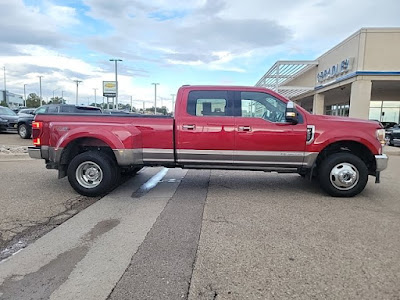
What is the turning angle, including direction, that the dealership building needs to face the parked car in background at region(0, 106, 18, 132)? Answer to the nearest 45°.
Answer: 0° — it already faces it

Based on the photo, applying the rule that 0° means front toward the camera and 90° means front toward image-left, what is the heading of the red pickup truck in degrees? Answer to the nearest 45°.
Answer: approximately 270°

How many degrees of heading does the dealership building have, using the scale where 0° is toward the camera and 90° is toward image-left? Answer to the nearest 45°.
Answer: approximately 45°

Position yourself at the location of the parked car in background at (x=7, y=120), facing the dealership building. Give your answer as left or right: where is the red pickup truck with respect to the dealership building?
right

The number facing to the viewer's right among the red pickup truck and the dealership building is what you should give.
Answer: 1

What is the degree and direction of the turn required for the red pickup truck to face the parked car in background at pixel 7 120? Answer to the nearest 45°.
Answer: approximately 135° to its left

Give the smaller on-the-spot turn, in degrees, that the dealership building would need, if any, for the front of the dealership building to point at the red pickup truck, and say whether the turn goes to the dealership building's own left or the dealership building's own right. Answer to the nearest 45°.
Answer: approximately 45° to the dealership building's own left

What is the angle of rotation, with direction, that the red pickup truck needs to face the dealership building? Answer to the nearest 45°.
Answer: approximately 45° to its left

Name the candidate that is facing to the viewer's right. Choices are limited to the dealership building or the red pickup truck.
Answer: the red pickup truck
